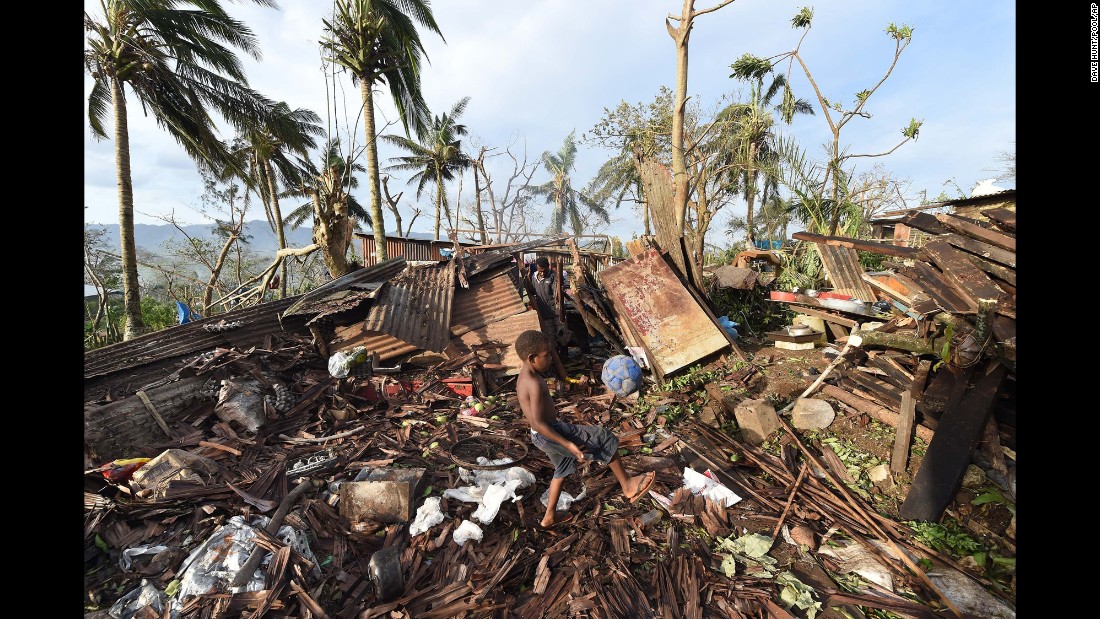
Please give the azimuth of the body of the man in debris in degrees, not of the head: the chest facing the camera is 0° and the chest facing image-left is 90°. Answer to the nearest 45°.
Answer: approximately 0°

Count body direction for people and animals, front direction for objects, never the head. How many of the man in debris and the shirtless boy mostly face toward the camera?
1

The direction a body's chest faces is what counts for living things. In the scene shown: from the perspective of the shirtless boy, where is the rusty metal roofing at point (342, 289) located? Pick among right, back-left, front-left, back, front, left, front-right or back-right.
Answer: back-left

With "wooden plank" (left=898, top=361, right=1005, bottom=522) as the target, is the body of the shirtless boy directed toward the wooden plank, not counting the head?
yes

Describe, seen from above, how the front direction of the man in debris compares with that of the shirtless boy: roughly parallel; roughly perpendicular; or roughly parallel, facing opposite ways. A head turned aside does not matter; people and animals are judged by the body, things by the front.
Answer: roughly perpendicular

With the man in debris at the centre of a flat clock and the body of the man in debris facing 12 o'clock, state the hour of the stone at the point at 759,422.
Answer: The stone is roughly at 11 o'clock from the man in debris.

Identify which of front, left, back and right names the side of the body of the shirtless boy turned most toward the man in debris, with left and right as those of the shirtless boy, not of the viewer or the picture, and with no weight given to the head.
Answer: left

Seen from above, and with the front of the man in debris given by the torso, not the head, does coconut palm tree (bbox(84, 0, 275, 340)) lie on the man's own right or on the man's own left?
on the man's own right

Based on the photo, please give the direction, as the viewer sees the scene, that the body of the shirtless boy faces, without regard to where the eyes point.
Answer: to the viewer's right

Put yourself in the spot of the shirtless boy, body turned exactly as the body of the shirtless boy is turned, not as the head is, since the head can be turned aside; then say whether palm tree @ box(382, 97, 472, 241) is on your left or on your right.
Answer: on your left

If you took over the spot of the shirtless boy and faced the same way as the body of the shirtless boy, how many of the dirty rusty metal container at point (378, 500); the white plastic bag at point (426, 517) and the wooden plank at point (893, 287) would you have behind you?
2
